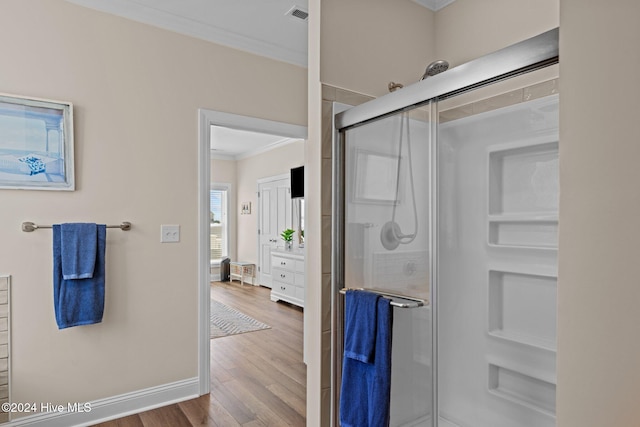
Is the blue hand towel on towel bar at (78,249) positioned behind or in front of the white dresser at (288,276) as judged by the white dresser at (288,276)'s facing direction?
in front

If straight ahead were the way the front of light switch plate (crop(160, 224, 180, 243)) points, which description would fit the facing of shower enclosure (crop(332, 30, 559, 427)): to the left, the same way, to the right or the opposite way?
to the right

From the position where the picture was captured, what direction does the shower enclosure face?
facing the viewer and to the left of the viewer

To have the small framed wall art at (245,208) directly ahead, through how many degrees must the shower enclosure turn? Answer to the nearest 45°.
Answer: approximately 90° to its right

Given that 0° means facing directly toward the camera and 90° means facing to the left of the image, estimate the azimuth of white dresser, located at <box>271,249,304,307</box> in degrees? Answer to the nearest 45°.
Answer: approximately 45°

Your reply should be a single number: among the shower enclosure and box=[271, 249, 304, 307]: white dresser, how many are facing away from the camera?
0

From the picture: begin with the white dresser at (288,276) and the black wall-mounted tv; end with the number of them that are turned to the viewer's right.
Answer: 0

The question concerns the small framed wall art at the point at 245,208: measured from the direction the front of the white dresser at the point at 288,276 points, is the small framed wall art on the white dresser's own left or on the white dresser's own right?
on the white dresser's own right

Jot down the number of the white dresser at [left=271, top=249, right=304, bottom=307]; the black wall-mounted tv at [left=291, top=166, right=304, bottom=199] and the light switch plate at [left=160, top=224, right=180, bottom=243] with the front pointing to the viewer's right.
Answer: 0

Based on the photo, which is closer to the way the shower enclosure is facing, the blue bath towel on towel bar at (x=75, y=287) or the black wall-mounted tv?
the blue bath towel on towel bar

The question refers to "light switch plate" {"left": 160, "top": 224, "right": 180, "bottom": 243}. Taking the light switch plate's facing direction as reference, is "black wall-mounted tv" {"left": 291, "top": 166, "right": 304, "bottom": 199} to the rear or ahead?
to the rear

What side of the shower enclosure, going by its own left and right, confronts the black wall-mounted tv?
right
